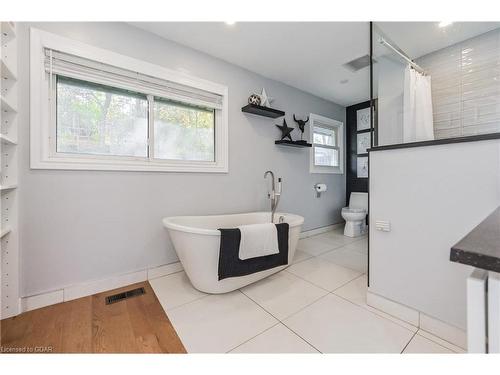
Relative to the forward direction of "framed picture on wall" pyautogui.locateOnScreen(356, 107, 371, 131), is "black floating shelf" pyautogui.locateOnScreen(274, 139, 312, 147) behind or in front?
in front

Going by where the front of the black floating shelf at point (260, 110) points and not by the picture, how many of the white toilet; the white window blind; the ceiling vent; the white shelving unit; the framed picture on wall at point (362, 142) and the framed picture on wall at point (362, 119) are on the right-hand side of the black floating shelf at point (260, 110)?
2

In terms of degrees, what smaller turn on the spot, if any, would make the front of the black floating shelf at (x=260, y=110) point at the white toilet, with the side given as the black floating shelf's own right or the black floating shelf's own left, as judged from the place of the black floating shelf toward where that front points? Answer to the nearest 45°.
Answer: approximately 90° to the black floating shelf's own left

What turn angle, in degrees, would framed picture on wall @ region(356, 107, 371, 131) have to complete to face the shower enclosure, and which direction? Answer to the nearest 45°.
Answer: approximately 45° to its left

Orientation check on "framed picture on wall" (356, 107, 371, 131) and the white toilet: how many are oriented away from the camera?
0

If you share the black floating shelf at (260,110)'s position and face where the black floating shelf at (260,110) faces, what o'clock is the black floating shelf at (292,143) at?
the black floating shelf at (292,143) is roughly at 9 o'clock from the black floating shelf at (260,110).

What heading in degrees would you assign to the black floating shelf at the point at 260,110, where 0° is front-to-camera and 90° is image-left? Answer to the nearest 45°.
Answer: approximately 315°

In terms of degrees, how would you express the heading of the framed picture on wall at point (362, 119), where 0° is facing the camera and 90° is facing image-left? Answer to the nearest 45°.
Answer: approximately 45°

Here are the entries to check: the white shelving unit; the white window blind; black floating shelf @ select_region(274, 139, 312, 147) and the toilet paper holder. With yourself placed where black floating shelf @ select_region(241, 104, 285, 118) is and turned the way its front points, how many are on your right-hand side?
2

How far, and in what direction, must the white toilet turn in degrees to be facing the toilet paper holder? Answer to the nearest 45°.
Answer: approximately 45° to its right
